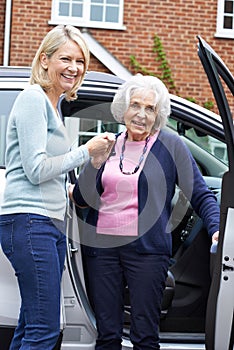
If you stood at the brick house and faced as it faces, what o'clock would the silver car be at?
The silver car is roughly at 12 o'clock from the brick house.

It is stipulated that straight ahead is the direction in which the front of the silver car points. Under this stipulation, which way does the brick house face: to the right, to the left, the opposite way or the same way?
to the right

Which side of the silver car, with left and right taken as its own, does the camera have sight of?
right

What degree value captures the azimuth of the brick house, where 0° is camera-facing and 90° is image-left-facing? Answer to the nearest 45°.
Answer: approximately 0°

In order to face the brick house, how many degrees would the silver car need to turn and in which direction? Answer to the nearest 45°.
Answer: approximately 90° to its left

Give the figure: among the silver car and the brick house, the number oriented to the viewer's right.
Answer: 1
